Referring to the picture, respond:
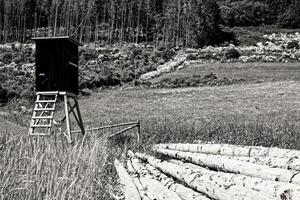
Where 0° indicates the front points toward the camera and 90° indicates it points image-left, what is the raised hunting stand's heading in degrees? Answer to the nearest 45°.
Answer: approximately 45°

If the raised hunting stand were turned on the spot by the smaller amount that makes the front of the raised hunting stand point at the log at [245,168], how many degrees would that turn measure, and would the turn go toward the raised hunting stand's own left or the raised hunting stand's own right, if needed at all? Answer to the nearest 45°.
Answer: approximately 45° to the raised hunting stand's own left

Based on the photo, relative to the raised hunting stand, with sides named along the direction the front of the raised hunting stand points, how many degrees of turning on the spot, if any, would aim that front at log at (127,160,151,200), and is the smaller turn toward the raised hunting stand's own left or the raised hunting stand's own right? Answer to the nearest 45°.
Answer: approximately 45° to the raised hunting stand's own left

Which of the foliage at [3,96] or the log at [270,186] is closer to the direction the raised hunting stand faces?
the log

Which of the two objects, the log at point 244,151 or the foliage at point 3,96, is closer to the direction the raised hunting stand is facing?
the log

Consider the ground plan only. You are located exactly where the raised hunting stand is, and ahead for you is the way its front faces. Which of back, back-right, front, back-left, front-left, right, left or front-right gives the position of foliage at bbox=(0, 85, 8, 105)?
back-right

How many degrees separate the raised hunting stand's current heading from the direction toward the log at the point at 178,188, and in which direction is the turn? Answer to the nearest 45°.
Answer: approximately 45° to its left

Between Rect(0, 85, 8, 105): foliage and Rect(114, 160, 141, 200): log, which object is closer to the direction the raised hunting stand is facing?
the log

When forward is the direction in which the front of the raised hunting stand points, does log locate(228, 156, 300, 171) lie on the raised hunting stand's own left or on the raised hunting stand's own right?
on the raised hunting stand's own left

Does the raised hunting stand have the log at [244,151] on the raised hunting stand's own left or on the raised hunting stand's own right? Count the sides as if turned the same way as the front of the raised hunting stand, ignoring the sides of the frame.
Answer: on the raised hunting stand's own left
